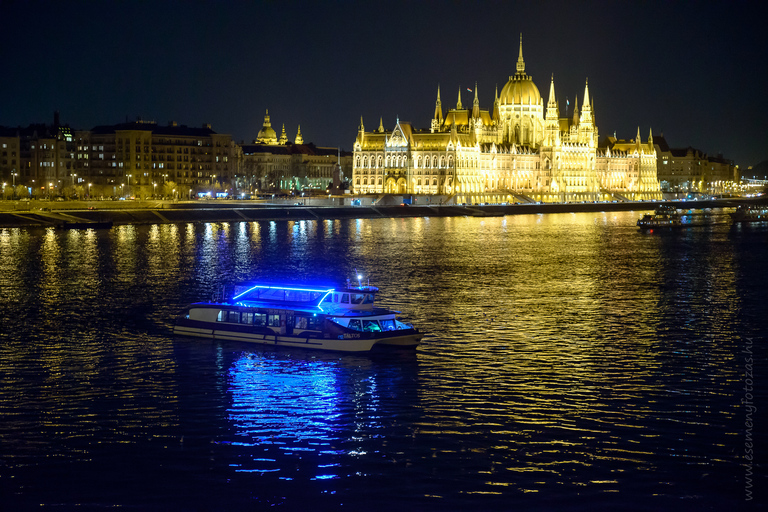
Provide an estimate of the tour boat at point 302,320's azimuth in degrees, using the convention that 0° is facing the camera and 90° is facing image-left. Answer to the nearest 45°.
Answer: approximately 315°
